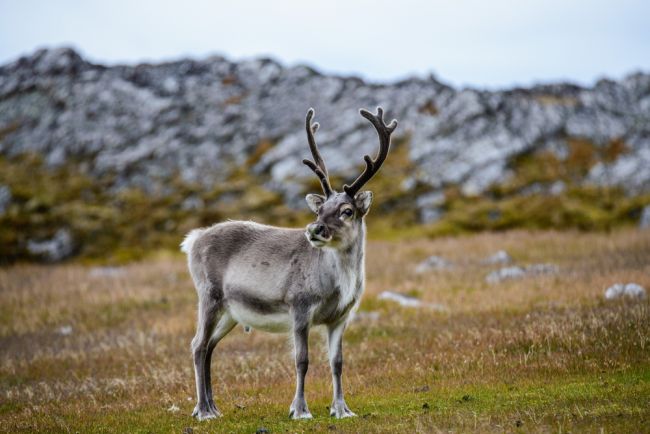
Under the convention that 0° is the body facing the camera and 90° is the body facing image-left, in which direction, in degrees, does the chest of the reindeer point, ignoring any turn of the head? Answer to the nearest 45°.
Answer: approximately 315°

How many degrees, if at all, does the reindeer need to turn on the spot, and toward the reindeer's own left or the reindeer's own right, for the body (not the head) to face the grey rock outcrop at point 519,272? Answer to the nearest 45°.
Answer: approximately 90° to the reindeer's own left

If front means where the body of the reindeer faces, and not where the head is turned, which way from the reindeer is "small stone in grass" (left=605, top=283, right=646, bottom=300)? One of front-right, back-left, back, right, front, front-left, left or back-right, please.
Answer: left
